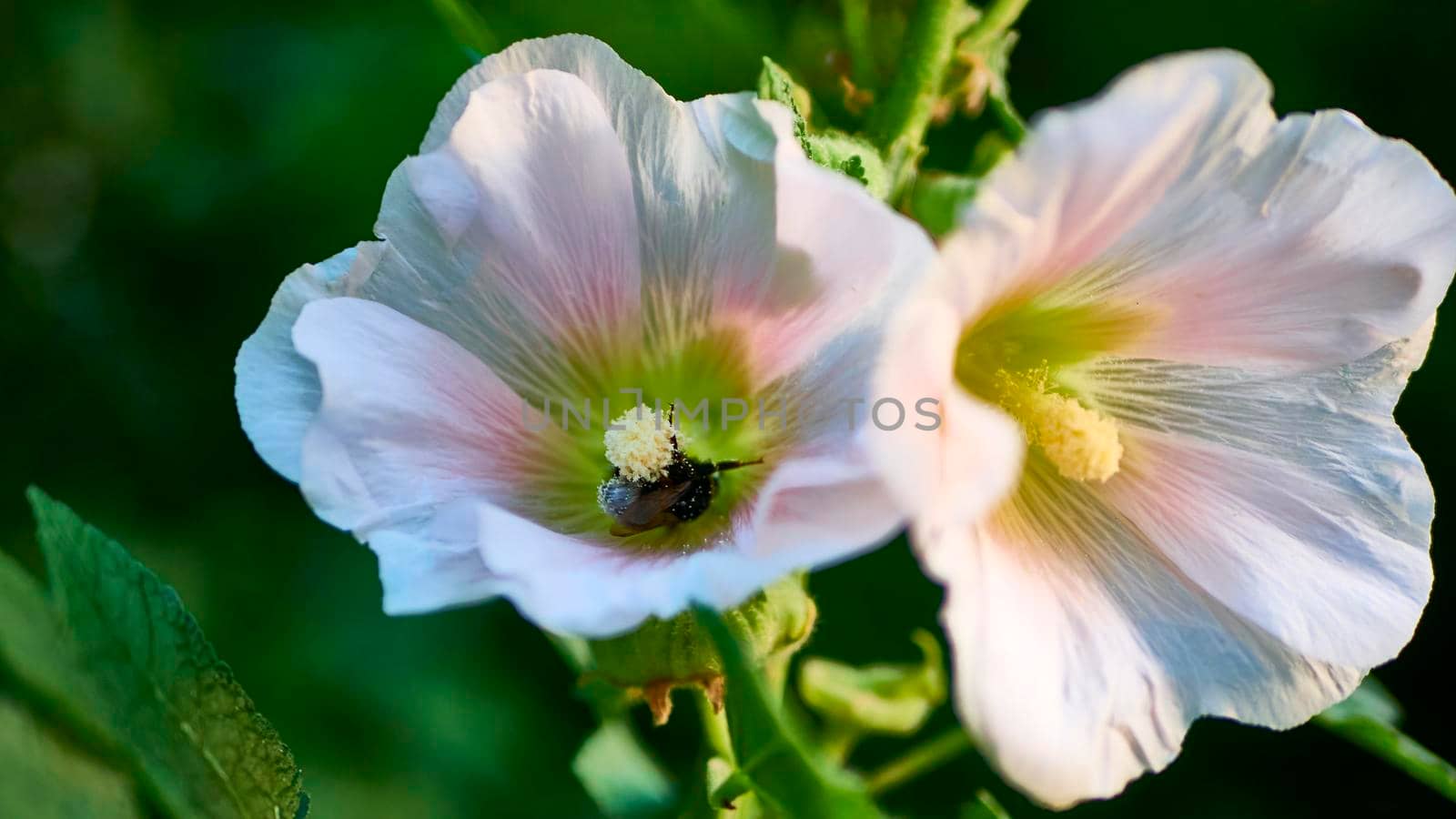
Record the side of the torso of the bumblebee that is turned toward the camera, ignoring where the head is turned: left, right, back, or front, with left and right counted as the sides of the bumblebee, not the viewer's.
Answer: right

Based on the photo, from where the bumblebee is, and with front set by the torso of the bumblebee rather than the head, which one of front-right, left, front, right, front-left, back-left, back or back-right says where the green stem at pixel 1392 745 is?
front
